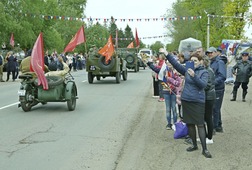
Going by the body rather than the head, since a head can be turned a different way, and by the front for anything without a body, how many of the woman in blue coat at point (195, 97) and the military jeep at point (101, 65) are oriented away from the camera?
1
